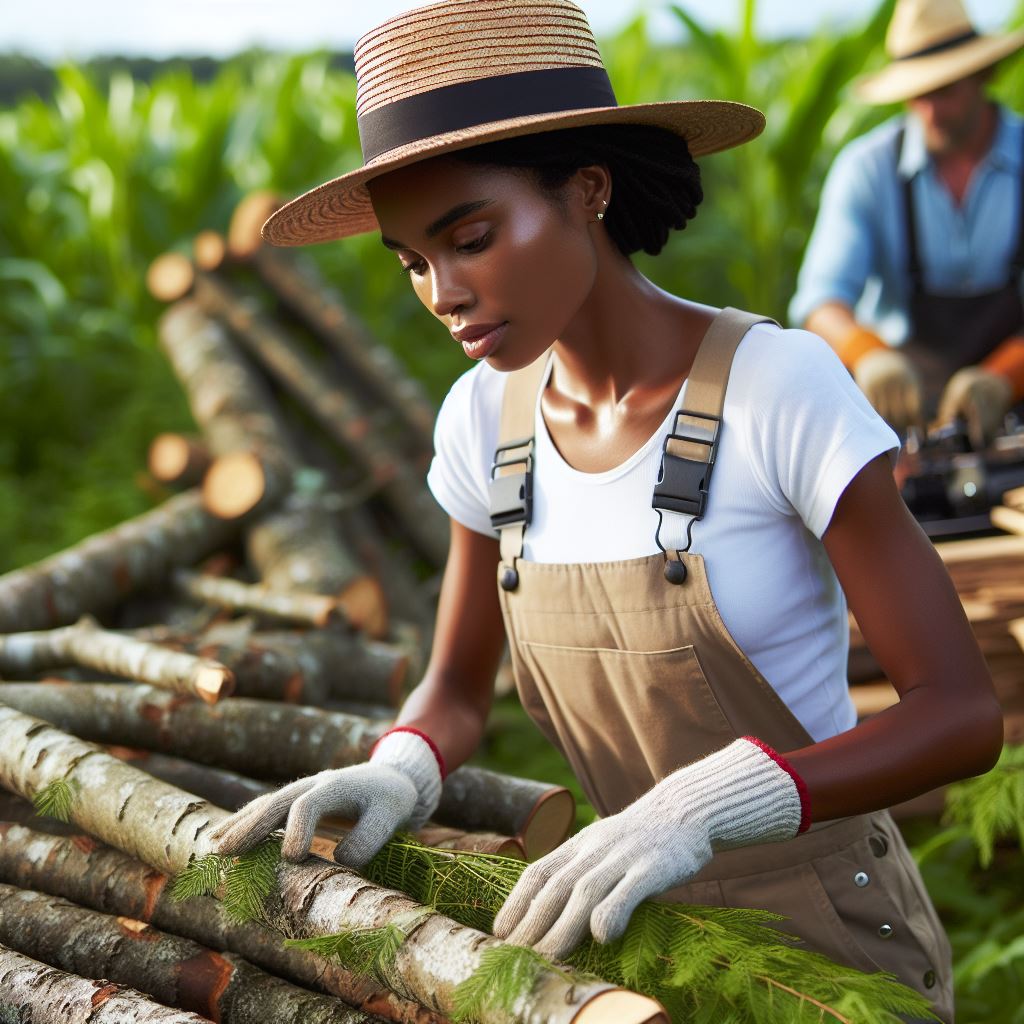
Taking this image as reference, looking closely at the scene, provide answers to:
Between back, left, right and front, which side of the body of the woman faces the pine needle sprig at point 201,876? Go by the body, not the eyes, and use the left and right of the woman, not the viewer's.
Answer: front

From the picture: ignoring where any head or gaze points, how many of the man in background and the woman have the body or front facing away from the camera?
0

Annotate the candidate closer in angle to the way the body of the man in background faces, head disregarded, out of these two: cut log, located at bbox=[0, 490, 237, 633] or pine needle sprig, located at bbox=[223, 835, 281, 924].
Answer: the pine needle sprig

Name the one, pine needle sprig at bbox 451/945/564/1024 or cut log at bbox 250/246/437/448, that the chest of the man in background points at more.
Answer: the pine needle sprig

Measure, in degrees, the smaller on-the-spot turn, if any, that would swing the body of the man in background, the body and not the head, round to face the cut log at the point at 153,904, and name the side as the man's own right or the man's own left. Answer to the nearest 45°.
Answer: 0° — they already face it

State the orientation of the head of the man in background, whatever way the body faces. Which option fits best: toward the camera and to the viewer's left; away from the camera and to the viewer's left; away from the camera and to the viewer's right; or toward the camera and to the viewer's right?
toward the camera and to the viewer's left

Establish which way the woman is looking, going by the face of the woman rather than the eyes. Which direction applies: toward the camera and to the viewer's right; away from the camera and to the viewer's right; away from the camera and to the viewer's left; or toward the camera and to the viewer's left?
toward the camera and to the viewer's left

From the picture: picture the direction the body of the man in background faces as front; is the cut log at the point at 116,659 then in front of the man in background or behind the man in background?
in front

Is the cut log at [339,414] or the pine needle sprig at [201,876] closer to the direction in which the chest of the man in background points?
the pine needle sprig

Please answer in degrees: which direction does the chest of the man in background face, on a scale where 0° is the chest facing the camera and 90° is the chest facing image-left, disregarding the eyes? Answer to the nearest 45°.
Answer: approximately 0°

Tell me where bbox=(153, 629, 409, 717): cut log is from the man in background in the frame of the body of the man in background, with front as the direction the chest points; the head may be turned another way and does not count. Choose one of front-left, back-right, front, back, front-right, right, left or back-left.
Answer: front-right

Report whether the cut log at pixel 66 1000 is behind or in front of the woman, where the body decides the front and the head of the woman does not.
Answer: in front

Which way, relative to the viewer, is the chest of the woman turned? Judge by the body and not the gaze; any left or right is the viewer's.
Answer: facing the viewer and to the left of the viewer

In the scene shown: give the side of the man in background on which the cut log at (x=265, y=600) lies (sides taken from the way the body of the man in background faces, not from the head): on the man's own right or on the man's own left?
on the man's own right

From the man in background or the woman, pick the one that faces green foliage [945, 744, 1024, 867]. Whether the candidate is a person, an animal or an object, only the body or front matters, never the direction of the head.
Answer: the man in background
